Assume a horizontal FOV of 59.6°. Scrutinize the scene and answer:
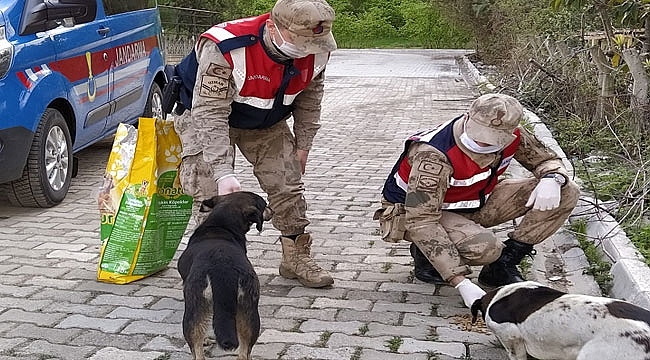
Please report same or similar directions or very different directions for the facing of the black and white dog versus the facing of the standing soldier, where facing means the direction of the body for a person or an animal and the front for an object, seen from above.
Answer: very different directions

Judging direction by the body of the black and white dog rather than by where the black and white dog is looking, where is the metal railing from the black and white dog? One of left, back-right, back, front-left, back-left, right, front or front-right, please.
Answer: front-right

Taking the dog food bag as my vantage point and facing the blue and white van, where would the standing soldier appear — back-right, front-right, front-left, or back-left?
back-right

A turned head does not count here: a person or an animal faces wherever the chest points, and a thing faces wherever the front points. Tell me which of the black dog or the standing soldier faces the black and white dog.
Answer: the standing soldier

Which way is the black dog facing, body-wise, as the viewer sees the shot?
away from the camera

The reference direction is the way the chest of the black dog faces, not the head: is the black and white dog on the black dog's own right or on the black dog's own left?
on the black dog's own right

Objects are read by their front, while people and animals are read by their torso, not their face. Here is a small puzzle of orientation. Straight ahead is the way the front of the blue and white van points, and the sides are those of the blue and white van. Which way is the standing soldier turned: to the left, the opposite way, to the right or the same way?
to the left

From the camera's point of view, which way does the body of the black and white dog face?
to the viewer's left

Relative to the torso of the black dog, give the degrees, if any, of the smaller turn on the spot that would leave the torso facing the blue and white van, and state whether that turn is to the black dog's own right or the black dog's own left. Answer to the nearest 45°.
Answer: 0° — it already faces it
